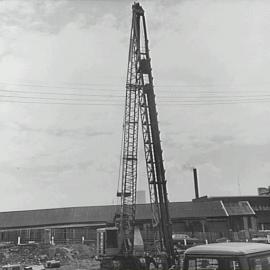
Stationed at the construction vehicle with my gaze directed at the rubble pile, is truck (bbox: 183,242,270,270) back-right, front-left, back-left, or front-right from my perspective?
back-left

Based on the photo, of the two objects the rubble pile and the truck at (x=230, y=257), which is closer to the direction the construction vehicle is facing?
the truck
